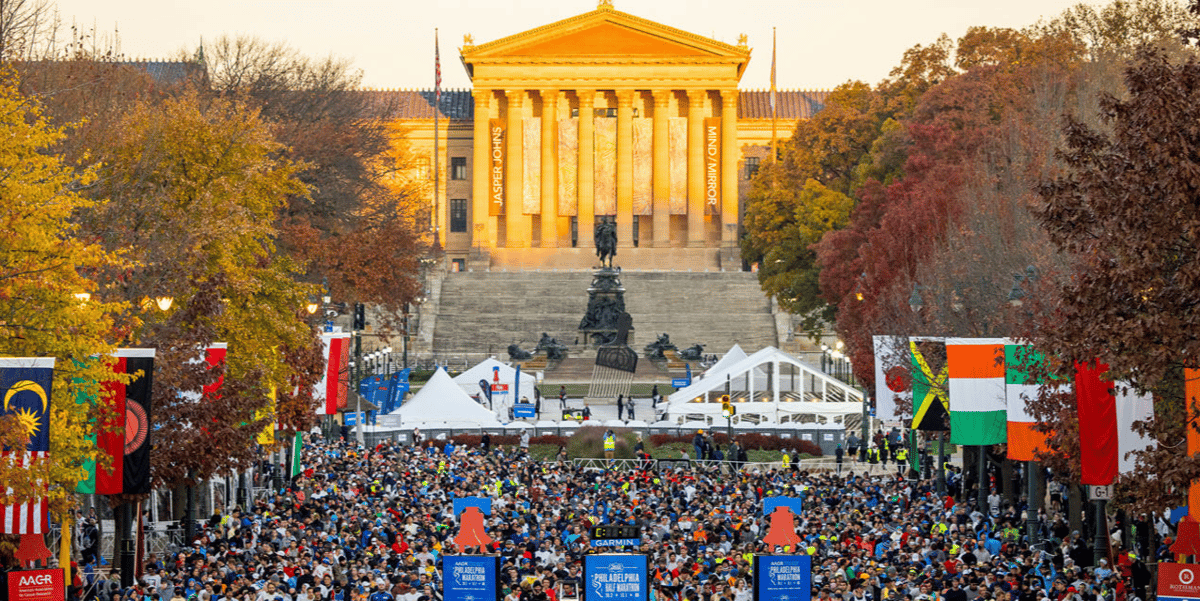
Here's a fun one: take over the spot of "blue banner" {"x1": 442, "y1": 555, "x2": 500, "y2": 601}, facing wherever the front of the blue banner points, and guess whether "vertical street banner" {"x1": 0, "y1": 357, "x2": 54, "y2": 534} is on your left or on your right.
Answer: on your right

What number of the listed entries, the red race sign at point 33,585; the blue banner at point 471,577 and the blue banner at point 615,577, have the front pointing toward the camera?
3

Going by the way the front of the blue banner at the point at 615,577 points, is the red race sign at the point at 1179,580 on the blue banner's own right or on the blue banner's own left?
on the blue banner's own left

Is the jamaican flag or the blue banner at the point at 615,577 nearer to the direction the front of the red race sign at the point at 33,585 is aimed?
the blue banner

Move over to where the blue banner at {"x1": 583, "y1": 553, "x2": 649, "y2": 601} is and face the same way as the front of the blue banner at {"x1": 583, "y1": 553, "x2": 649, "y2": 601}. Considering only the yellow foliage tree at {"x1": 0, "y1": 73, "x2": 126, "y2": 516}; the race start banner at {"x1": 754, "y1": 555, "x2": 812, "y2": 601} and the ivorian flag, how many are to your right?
1

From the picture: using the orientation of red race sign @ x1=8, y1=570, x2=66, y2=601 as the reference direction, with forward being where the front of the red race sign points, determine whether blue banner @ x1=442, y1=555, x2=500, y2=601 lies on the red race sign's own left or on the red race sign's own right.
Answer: on the red race sign's own left

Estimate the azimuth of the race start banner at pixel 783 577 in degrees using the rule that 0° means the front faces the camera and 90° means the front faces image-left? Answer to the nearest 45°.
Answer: approximately 0°

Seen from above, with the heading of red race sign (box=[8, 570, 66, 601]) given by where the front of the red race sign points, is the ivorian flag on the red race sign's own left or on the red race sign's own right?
on the red race sign's own left

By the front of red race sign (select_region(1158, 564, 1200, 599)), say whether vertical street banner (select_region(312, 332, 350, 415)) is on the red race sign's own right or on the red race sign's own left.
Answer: on the red race sign's own right
